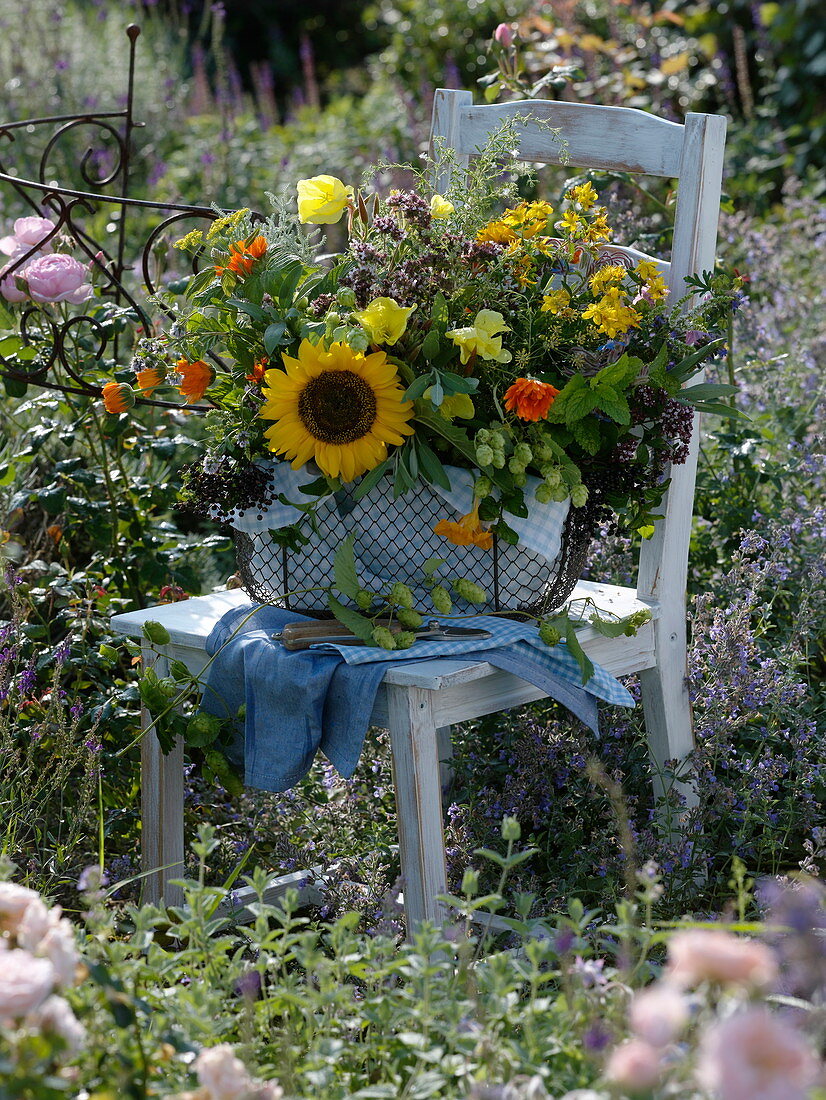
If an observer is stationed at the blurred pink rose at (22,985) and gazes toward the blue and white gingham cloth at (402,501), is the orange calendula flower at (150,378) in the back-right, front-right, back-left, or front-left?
front-left

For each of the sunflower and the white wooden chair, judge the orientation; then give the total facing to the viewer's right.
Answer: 0

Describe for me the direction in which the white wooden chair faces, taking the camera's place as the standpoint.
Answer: facing the viewer and to the left of the viewer

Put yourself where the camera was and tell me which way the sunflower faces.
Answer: facing the viewer

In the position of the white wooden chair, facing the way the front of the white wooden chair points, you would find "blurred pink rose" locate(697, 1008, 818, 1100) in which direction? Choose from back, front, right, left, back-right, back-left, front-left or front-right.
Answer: front-left
